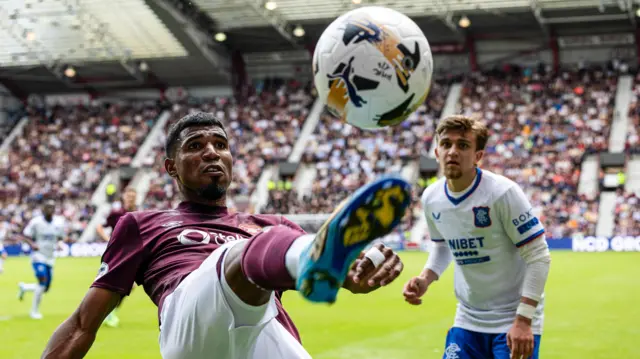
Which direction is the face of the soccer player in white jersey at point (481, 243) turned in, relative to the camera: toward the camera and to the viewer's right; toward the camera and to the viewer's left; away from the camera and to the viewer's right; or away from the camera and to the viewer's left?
toward the camera and to the viewer's left

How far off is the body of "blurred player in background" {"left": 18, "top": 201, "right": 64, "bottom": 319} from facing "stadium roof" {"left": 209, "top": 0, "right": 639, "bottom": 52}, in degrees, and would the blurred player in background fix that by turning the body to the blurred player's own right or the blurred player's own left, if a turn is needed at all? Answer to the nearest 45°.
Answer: approximately 90° to the blurred player's own left

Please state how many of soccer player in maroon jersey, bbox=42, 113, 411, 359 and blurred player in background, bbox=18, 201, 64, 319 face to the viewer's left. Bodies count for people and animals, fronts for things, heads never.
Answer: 0

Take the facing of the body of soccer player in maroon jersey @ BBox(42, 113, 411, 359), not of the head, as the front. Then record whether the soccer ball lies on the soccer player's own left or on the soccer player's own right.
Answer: on the soccer player's own left

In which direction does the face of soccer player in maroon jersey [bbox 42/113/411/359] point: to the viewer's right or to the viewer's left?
to the viewer's right

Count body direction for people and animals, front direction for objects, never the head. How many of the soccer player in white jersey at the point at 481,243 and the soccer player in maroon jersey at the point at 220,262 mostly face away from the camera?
0

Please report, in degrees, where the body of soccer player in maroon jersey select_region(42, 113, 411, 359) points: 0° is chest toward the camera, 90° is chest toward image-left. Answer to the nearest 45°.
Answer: approximately 315°

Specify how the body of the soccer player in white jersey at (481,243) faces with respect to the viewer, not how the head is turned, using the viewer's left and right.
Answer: facing the viewer and to the left of the viewer

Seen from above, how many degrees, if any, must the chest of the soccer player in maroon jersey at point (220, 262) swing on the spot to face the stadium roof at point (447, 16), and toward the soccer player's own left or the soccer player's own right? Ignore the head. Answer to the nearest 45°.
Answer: approximately 135° to the soccer player's own left

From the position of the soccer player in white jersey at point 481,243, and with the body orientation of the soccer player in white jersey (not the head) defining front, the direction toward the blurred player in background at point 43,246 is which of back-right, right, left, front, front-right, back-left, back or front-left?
right

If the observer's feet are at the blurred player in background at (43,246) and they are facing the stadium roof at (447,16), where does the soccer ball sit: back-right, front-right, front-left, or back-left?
back-right
